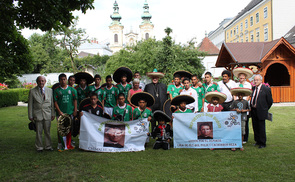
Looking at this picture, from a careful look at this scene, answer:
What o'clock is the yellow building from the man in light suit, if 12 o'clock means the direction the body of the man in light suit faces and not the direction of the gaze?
The yellow building is roughly at 8 o'clock from the man in light suit.

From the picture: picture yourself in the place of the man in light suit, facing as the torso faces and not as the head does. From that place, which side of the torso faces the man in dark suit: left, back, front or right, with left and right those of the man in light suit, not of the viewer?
left

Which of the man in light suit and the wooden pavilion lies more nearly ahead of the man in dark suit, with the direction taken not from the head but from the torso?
the man in light suit

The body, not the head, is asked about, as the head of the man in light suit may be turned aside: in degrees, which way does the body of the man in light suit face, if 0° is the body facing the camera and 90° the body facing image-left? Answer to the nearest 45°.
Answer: approximately 0°

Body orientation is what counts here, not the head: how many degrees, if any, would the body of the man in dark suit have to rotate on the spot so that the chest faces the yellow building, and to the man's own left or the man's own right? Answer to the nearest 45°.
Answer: approximately 135° to the man's own right

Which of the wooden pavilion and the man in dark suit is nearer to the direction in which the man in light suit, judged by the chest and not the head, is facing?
the man in dark suit

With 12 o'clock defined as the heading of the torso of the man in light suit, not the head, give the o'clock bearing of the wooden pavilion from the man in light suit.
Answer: The wooden pavilion is roughly at 8 o'clock from the man in light suit.

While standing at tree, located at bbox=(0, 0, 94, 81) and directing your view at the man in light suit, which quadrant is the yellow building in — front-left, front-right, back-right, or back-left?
back-left

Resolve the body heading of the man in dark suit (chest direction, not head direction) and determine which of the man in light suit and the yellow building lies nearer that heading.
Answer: the man in light suit
